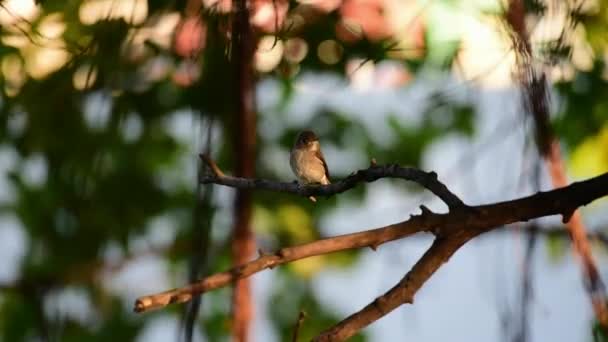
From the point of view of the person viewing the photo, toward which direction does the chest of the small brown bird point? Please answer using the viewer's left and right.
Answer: facing the viewer and to the left of the viewer
